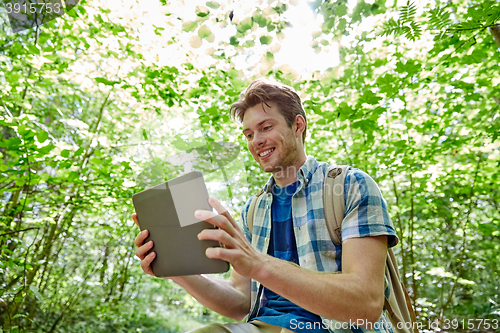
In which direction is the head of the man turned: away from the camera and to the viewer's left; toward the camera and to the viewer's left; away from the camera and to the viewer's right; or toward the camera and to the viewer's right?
toward the camera and to the viewer's left

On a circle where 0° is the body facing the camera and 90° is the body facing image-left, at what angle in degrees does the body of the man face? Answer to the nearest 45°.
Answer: approximately 45°
